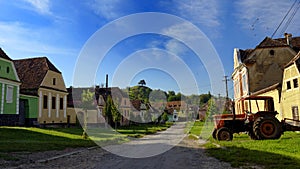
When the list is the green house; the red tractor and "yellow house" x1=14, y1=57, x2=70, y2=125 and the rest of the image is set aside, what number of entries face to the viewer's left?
1

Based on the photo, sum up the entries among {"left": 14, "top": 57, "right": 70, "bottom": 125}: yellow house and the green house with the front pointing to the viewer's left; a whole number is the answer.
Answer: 0

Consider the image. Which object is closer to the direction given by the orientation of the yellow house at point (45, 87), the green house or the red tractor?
the red tractor

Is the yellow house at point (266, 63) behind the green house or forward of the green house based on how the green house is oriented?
forward

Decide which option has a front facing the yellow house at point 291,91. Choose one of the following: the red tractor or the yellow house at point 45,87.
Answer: the yellow house at point 45,87

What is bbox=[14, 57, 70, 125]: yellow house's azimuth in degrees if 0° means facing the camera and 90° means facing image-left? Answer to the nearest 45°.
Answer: approximately 315°

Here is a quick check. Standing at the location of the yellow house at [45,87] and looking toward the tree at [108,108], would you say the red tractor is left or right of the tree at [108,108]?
right

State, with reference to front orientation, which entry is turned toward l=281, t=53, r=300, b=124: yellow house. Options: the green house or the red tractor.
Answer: the green house

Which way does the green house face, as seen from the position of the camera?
facing the viewer and to the right of the viewer

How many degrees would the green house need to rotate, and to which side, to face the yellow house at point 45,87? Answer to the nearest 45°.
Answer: approximately 90° to its left

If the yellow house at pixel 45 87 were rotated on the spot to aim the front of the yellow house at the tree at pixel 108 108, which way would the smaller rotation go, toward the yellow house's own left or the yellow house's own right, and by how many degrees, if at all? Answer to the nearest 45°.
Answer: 0° — it already faces it

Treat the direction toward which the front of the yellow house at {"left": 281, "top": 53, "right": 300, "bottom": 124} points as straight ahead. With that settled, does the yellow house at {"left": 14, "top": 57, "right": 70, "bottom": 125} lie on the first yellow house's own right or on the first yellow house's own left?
on the first yellow house's own right

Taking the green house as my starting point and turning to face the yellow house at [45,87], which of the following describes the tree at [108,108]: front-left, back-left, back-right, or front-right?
front-right

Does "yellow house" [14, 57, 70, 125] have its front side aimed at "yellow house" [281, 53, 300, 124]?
yes

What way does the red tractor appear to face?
to the viewer's left

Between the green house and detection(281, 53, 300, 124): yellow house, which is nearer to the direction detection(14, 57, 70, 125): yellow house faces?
the yellow house

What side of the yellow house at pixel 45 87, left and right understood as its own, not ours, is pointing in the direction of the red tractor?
front
